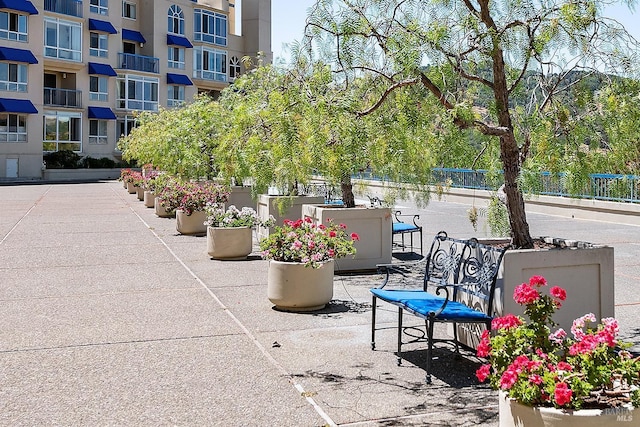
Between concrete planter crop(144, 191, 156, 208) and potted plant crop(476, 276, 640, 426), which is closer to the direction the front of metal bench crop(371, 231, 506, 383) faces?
the potted plant

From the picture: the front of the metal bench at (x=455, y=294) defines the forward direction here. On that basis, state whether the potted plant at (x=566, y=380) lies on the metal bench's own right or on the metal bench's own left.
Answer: on the metal bench's own left

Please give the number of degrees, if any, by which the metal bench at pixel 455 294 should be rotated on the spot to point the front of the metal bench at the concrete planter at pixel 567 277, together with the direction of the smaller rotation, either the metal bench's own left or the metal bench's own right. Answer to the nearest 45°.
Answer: approximately 135° to the metal bench's own left

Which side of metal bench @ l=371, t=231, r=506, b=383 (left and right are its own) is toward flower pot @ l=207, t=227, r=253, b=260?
right

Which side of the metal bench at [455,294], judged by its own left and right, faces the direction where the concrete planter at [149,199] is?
right

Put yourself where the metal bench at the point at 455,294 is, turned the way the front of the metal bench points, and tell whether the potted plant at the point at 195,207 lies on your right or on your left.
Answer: on your right

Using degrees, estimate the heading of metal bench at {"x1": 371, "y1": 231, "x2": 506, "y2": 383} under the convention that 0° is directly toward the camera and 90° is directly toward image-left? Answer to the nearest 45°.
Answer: approximately 45°

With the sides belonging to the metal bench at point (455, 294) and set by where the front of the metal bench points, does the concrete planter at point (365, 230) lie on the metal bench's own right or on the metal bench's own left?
on the metal bench's own right

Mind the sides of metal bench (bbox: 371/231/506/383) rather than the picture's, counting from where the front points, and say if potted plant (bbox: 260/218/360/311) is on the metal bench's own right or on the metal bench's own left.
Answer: on the metal bench's own right
